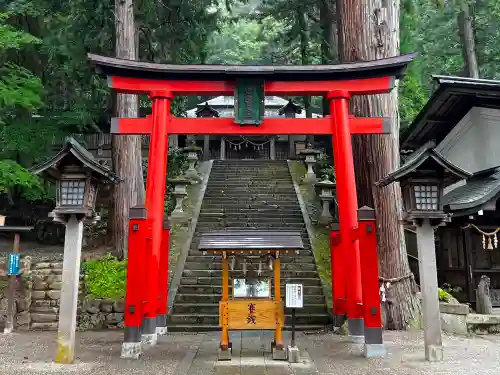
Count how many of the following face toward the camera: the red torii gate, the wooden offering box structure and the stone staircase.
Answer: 3

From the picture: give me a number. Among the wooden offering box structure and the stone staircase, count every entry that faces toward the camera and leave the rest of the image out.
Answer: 2

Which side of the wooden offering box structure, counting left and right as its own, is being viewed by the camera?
front

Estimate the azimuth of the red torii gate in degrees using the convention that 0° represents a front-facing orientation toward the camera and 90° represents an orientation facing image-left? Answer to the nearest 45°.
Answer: approximately 0°

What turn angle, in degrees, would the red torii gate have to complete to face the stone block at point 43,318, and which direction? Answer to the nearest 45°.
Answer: approximately 135° to its right

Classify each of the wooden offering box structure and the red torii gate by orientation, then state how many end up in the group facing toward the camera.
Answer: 2

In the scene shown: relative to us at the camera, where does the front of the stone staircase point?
facing the viewer

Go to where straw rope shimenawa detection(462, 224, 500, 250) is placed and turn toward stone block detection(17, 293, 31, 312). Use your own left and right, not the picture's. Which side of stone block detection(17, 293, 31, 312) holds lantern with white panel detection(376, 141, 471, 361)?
left

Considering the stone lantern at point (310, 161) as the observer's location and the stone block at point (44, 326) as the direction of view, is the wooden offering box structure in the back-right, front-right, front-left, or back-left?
front-left

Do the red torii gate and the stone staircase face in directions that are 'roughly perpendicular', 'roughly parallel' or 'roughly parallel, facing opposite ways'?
roughly parallel

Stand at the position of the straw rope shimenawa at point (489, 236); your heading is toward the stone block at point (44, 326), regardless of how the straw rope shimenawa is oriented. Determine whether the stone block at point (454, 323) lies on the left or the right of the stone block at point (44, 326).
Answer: left

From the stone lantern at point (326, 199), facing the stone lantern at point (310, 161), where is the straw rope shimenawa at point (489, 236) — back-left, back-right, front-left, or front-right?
back-right

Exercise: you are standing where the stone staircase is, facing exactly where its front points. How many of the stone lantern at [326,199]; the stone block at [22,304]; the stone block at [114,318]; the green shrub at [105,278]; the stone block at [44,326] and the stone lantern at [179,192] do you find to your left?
1

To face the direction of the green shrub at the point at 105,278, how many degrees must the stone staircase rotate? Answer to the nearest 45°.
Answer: approximately 45° to its right

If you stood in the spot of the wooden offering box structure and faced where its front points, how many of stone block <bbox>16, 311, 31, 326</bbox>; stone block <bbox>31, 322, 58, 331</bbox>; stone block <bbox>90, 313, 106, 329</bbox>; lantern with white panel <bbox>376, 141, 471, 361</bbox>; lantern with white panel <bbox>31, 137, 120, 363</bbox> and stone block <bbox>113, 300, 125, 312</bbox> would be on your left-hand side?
1

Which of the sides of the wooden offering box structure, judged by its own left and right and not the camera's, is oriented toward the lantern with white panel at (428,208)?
left

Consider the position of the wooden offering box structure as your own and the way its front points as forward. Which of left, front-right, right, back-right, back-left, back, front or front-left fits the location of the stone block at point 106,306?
back-right

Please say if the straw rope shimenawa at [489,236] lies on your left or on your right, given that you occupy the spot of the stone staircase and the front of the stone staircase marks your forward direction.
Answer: on your left

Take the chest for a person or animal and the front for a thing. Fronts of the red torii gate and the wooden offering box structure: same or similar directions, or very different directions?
same or similar directions
